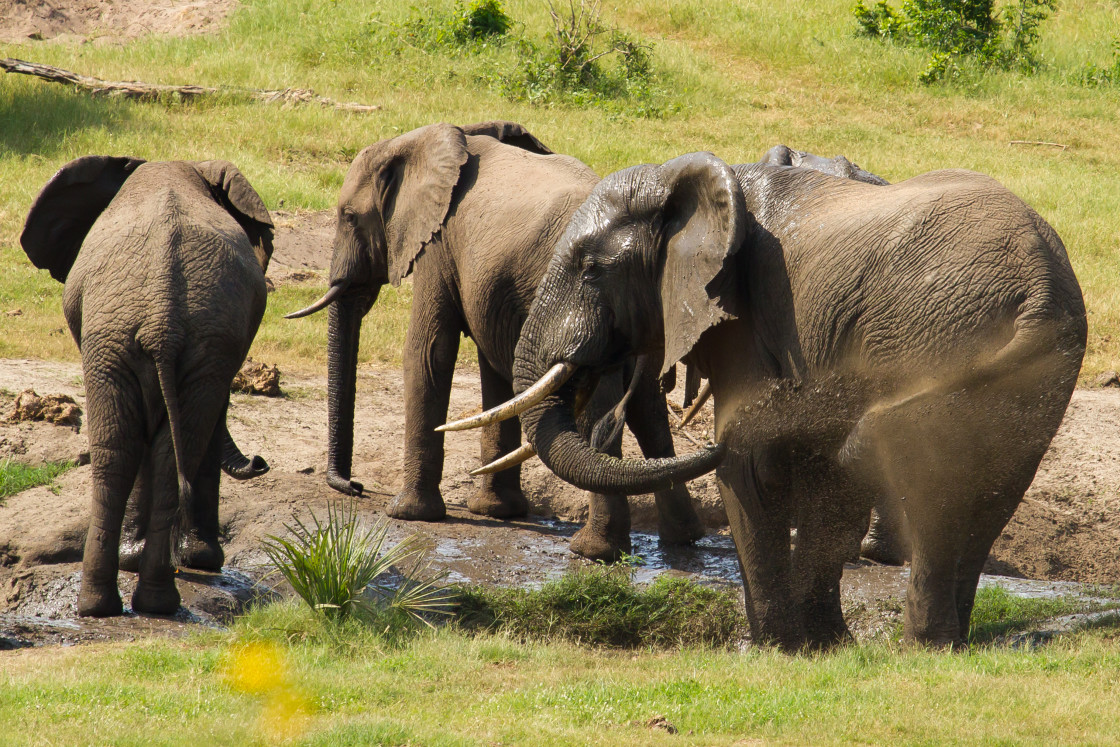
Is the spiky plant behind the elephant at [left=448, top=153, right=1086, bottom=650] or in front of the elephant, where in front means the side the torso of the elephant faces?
in front

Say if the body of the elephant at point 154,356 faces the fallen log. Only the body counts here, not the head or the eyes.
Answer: yes

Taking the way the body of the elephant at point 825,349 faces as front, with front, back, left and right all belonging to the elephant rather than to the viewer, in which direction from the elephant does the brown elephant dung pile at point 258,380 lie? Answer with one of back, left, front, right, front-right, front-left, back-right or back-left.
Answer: front-right

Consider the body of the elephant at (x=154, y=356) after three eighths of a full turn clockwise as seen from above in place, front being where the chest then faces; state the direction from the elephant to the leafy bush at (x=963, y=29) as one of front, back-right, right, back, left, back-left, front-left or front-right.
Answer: left

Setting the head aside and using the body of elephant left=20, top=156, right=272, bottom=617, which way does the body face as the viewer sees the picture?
away from the camera

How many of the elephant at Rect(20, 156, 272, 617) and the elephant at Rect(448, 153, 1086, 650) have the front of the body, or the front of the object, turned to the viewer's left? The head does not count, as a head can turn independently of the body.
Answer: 1

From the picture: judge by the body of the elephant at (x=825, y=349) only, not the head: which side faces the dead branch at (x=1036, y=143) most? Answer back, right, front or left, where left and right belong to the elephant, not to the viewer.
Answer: right

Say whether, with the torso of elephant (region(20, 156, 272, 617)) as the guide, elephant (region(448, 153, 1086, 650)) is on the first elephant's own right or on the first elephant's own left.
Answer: on the first elephant's own right

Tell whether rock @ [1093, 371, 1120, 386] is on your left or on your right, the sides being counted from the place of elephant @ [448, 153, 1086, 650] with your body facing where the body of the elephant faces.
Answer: on your right

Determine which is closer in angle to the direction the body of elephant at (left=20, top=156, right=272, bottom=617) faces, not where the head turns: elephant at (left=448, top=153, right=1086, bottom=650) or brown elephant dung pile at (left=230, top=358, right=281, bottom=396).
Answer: the brown elephant dung pile

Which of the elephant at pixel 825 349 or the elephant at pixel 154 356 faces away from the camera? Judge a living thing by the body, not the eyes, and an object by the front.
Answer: the elephant at pixel 154 356

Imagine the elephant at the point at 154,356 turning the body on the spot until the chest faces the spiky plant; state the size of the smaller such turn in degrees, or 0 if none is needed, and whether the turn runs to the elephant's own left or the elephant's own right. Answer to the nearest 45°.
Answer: approximately 135° to the elephant's own right

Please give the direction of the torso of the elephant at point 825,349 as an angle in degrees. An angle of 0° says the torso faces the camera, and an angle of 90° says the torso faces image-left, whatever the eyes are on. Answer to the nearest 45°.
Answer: approximately 90°
